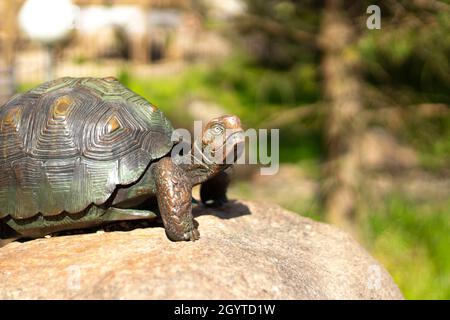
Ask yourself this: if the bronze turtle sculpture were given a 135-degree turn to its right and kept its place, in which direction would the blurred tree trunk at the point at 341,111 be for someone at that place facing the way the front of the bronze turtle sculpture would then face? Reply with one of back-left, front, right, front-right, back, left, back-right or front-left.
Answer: back

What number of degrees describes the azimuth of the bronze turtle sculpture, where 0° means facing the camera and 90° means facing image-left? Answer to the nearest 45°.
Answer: approximately 270°
